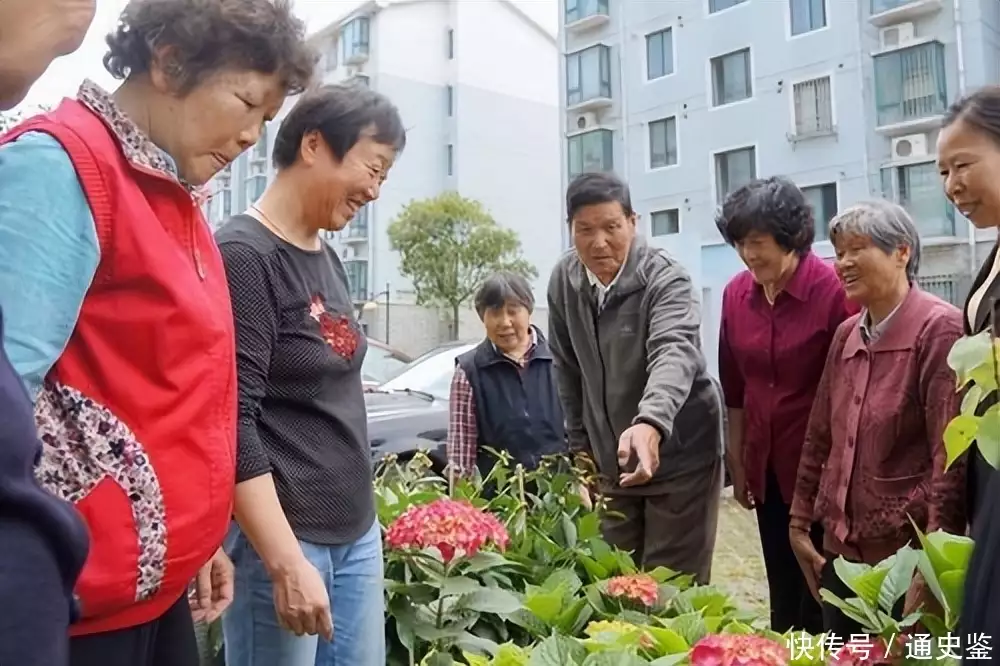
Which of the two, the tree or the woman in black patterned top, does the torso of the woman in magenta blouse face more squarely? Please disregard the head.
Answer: the woman in black patterned top

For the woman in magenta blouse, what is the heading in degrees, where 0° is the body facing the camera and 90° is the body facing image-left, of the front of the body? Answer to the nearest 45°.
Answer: approximately 45°

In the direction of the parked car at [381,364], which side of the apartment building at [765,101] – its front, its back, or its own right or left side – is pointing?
front

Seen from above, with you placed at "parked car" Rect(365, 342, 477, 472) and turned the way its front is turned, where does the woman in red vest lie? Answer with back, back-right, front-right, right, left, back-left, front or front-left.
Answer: front-left

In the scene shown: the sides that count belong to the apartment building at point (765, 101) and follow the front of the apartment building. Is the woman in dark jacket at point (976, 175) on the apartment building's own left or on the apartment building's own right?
on the apartment building's own left

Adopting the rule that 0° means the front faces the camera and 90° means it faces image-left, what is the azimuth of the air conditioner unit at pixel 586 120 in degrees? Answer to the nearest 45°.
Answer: approximately 45°

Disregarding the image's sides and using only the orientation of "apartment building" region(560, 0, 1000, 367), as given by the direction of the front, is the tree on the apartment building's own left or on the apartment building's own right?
on the apartment building's own right

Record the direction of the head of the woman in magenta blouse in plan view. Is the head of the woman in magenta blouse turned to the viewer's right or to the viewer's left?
to the viewer's left

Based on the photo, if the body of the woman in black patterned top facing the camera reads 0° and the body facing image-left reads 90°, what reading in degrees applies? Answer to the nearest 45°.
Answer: approximately 315°

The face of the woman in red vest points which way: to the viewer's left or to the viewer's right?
to the viewer's right

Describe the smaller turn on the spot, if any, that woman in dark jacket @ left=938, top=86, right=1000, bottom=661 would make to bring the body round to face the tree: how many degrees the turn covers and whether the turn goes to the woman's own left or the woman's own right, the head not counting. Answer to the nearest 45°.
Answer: approximately 90° to the woman's own right

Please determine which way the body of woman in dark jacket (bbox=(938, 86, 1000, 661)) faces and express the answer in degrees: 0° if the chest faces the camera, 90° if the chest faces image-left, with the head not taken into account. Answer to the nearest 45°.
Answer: approximately 45°
